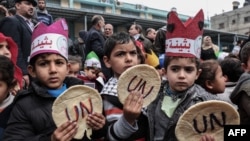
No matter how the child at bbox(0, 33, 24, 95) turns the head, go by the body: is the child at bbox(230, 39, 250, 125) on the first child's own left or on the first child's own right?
on the first child's own left

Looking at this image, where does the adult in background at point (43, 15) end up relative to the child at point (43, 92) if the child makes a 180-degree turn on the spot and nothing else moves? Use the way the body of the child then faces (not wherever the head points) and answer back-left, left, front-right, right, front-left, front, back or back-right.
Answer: front-right

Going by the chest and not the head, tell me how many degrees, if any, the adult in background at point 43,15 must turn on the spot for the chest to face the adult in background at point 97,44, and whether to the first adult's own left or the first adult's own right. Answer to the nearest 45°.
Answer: approximately 45° to the first adult's own left

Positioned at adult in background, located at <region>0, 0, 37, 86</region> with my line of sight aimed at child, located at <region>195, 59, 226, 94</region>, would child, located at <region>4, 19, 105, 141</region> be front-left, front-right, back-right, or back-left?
front-right

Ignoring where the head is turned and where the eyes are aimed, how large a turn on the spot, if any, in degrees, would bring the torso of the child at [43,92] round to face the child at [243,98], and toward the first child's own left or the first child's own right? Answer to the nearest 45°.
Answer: approximately 45° to the first child's own left

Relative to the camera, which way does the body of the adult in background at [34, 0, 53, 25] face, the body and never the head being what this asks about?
toward the camera

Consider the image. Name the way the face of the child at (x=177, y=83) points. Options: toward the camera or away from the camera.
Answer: toward the camera

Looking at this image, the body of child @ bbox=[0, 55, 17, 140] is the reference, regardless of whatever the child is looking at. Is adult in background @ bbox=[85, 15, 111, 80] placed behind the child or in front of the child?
behind

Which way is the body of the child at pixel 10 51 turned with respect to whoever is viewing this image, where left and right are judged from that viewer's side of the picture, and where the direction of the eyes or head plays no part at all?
facing the viewer and to the left of the viewer

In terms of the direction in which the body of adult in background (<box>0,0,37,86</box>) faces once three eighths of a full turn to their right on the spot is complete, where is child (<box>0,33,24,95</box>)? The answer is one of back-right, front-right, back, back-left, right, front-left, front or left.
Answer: left

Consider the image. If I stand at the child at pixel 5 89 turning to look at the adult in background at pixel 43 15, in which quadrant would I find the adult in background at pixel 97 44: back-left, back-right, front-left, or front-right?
front-right

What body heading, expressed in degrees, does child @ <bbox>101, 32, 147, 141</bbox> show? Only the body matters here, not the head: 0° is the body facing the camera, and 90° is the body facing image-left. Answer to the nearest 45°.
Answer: approximately 315°
